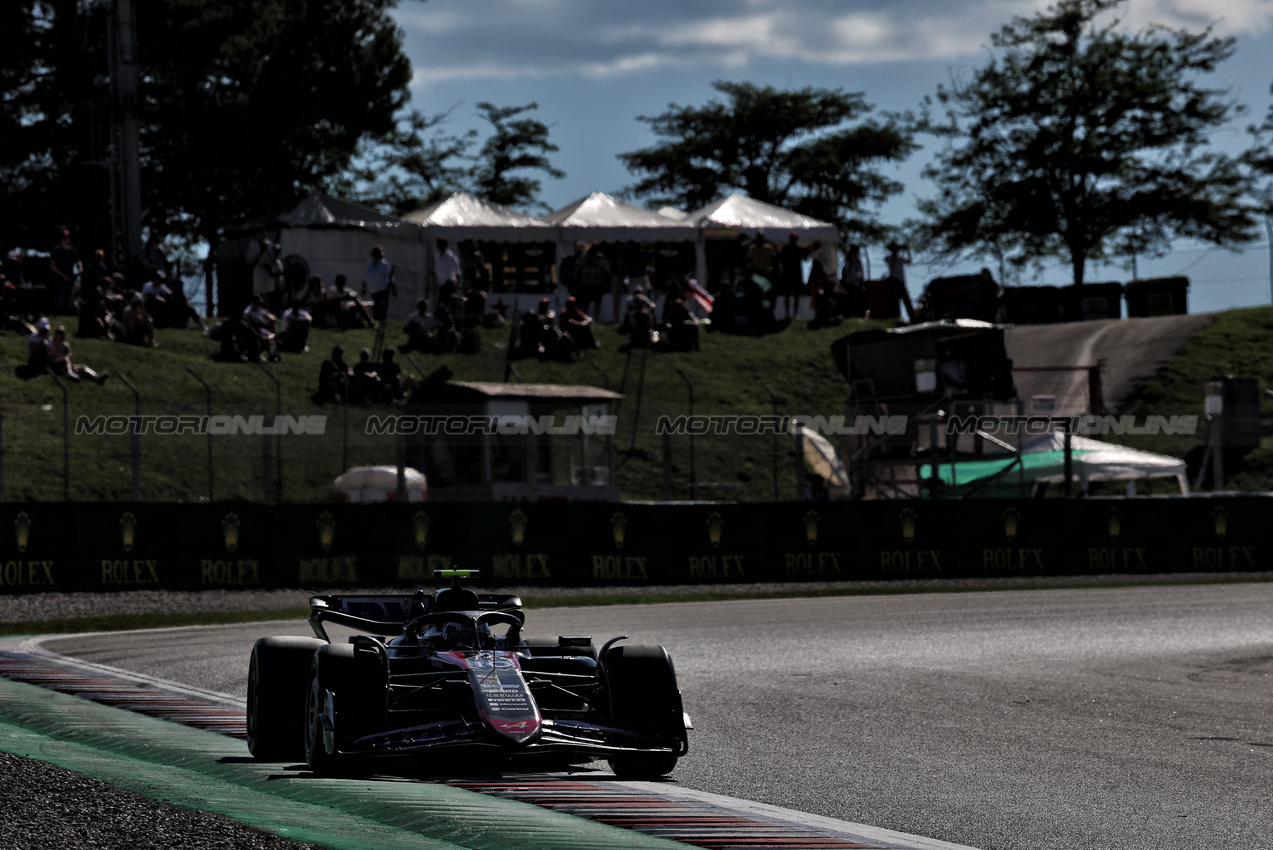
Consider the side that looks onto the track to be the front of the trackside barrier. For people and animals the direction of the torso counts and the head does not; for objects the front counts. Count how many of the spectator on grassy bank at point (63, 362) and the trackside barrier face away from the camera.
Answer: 0

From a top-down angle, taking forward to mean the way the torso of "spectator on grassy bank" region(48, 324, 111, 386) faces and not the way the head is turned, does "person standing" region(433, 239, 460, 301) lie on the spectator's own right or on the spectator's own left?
on the spectator's own left

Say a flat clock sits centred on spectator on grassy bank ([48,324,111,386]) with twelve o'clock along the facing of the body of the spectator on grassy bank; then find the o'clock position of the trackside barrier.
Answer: The trackside barrier is roughly at 12 o'clock from the spectator on grassy bank.

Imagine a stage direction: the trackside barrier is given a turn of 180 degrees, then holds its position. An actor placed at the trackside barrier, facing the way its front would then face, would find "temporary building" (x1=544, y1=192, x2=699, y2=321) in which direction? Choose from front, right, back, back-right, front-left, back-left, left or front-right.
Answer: front

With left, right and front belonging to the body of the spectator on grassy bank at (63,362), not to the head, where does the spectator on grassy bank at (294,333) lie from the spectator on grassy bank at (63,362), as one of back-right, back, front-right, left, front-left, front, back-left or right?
left

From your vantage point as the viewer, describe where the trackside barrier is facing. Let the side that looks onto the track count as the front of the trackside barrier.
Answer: facing the viewer

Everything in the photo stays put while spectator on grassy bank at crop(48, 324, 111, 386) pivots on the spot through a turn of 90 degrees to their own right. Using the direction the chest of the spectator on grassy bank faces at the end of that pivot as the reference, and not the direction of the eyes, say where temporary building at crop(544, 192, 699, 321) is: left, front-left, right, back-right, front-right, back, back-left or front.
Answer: back

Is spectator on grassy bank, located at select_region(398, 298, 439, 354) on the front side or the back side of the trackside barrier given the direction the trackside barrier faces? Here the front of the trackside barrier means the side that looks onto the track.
on the back side

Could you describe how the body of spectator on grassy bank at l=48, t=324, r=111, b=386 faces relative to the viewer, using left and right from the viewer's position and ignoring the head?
facing the viewer and to the right of the viewer

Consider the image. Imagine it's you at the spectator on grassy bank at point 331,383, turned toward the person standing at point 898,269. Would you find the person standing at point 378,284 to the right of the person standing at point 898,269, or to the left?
left

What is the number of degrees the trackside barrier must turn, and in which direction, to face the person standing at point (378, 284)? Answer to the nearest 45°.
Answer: approximately 180°

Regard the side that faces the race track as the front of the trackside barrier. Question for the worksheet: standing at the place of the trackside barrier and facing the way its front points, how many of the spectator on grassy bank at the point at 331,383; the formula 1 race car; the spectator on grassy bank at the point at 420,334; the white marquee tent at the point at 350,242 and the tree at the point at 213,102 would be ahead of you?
1

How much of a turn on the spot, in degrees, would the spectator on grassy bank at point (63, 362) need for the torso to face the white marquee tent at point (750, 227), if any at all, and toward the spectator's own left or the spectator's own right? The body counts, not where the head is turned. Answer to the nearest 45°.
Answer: approximately 90° to the spectator's own left

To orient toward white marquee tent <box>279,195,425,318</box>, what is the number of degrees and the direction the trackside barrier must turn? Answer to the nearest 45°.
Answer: approximately 180°

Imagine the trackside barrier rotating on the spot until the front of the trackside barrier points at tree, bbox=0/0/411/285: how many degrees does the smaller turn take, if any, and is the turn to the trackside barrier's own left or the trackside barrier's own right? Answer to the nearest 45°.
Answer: approximately 135° to the trackside barrier's own right

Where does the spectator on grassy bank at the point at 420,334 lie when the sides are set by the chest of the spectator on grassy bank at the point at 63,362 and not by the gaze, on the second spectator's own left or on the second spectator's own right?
on the second spectator's own left

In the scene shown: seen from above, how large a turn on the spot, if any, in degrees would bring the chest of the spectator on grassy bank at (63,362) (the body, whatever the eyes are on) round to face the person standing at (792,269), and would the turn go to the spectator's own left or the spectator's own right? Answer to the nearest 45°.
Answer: approximately 90° to the spectator's own left

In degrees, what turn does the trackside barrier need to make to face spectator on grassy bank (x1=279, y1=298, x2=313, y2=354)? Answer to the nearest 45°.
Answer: approximately 135° to its right
